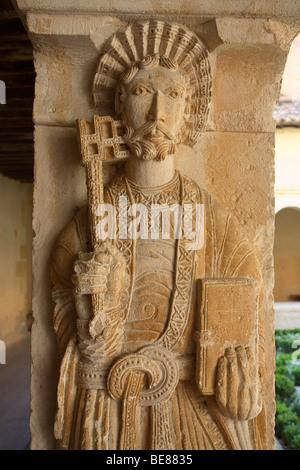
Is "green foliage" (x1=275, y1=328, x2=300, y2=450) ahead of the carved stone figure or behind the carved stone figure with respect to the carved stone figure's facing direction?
behind

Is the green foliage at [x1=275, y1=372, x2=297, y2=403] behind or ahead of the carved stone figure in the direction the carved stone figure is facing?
behind

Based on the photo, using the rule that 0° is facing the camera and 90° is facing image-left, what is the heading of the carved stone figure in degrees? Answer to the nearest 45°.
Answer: approximately 0°
